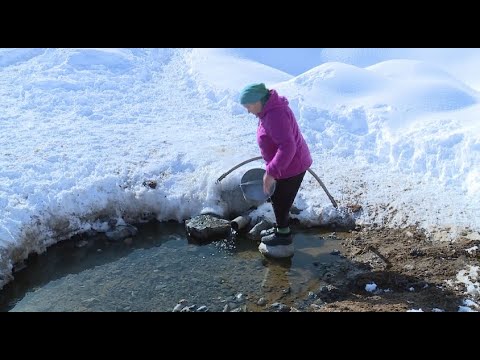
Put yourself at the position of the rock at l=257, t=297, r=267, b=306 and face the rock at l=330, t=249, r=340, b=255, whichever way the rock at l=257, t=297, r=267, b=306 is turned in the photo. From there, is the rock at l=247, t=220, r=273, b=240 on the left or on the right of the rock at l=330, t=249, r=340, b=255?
left

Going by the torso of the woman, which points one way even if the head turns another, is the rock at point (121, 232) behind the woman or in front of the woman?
in front

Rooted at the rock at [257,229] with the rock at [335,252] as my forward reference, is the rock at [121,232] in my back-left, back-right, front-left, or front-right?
back-right

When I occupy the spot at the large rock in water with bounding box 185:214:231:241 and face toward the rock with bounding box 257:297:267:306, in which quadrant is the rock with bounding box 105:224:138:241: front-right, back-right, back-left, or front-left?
back-right

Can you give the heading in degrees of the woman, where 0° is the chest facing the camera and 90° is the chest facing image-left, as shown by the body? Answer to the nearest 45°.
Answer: approximately 90°

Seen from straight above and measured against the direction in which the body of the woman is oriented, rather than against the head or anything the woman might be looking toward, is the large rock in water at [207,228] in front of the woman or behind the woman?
in front
